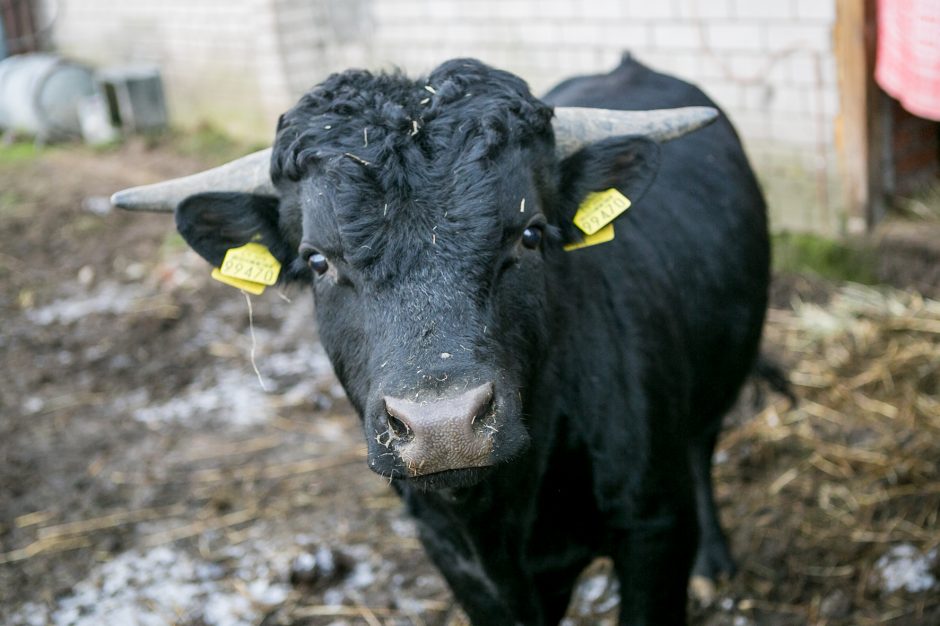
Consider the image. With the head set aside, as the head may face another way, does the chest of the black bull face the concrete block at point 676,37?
no

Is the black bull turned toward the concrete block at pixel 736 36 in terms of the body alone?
no

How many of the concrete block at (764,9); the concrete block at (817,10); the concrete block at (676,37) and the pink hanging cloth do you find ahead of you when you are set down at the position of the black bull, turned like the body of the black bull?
0

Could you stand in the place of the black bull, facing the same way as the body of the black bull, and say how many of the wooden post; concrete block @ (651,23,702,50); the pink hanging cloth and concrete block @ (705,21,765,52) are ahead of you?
0

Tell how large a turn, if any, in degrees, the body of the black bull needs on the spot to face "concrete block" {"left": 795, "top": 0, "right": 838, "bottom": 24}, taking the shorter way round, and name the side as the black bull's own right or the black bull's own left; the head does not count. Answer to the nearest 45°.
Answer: approximately 180°

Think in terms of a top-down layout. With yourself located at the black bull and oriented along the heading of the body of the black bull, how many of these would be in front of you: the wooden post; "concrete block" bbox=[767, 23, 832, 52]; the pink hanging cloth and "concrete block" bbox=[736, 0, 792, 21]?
0

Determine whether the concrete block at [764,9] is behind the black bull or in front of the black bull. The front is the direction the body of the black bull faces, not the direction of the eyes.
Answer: behind

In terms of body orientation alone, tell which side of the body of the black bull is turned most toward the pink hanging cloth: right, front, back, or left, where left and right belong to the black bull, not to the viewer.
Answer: back

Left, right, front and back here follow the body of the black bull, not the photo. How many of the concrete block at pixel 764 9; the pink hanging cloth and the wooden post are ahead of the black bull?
0

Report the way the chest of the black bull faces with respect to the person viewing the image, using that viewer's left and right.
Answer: facing the viewer and to the left of the viewer

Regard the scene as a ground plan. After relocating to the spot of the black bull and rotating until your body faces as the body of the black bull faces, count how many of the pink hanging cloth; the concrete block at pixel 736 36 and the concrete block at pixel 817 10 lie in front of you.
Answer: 0

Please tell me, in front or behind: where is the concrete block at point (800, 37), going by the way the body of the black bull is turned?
behind
